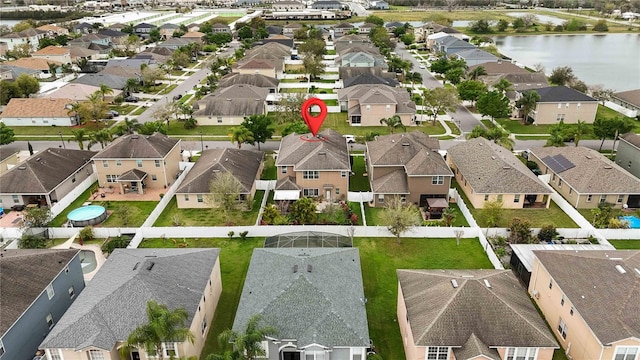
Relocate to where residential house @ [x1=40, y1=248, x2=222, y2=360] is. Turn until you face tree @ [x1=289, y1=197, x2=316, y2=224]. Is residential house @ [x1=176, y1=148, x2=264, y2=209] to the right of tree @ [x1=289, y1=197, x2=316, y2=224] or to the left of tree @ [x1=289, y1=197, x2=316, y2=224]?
left

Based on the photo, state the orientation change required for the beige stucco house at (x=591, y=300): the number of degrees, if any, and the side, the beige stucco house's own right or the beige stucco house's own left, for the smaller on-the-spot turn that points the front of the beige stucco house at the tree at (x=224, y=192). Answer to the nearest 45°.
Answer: approximately 135° to the beige stucco house's own right

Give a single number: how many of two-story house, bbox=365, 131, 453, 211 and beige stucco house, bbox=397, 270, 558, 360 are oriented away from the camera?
1

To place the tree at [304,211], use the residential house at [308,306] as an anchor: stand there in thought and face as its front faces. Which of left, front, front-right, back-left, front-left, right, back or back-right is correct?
back

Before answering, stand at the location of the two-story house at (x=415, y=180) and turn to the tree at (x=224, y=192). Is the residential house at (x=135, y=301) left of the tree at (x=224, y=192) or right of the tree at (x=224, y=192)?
left

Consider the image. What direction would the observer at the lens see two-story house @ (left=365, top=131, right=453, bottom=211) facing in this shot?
facing away from the viewer

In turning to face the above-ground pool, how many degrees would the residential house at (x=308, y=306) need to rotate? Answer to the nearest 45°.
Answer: approximately 135° to its right

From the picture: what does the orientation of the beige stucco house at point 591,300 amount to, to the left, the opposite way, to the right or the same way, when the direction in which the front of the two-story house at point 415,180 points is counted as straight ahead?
the opposite way

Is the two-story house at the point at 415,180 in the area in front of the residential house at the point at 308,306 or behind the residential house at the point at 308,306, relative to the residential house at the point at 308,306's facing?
behind

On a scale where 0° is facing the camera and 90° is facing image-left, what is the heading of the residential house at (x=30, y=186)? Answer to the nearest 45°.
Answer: approximately 225°

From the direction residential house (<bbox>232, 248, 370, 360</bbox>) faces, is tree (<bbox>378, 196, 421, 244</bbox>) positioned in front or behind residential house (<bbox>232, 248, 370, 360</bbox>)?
behind

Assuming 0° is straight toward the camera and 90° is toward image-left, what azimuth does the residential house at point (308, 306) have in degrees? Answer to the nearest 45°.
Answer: approximately 0°

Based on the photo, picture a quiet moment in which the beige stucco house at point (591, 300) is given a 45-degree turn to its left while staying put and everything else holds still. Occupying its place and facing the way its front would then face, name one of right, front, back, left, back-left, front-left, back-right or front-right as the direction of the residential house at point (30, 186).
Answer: back

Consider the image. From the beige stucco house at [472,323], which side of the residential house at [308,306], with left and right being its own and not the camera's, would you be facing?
left

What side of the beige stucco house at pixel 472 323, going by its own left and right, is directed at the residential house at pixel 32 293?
right

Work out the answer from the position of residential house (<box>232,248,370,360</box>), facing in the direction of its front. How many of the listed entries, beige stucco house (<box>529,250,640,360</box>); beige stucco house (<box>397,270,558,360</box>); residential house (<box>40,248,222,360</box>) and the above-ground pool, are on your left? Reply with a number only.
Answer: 2
